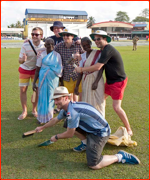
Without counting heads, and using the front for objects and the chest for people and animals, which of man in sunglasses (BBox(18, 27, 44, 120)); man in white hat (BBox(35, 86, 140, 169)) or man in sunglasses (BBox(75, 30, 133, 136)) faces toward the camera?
man in sunglasses (BBox(18, 27, 44, 120))

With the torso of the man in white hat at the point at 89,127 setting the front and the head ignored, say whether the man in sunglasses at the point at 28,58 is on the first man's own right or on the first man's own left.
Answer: on the first man's own right

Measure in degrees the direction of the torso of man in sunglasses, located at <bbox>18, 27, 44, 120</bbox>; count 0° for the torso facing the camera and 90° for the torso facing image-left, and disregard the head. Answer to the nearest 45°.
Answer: approximately 0°

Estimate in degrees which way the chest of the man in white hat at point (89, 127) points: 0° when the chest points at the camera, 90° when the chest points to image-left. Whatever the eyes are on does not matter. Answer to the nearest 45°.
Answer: approximately 90°

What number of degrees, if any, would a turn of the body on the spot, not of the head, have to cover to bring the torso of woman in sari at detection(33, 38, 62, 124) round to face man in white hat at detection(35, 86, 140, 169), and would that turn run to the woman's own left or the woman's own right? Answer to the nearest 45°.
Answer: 0° — they already face them

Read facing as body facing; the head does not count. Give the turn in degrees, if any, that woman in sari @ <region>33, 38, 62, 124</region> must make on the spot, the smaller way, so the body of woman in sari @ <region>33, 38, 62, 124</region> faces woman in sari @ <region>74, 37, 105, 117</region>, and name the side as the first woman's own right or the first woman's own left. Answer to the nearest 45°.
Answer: approximately 45° to the first woman's own left

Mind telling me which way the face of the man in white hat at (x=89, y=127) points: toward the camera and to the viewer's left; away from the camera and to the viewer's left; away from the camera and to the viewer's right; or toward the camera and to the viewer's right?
toward the camera and to the viewer's left

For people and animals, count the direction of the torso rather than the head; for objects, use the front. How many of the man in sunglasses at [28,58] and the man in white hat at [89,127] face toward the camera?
1

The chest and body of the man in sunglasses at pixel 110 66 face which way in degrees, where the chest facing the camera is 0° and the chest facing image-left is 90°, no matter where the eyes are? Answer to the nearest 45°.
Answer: approximately 90°

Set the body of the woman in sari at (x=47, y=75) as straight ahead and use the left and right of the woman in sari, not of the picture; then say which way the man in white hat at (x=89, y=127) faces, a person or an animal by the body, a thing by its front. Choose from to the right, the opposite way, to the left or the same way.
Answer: to the right

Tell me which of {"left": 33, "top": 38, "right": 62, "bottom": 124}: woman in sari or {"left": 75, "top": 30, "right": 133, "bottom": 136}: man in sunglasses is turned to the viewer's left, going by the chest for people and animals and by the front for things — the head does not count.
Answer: the man in sunglasses
